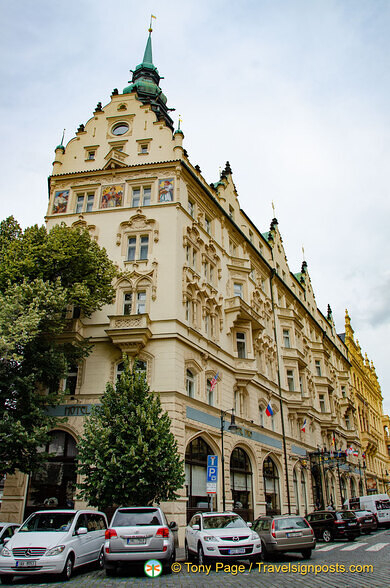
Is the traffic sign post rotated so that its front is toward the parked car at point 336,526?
no

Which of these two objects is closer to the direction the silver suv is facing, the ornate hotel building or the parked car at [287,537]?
the ornate hotel building

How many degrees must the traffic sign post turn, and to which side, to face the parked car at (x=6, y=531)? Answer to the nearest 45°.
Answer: approximately 45° to its right

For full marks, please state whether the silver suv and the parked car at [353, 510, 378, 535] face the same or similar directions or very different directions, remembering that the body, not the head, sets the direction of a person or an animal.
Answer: same or similar directions

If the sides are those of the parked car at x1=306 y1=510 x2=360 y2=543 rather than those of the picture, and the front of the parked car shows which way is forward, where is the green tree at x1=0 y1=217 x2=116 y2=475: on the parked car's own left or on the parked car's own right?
on the parked car's own left

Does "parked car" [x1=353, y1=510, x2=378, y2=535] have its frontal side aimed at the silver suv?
no

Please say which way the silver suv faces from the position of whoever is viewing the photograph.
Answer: facing away from the viewer

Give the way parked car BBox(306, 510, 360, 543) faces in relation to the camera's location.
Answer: facing away from the viewer and to the left of the viewer

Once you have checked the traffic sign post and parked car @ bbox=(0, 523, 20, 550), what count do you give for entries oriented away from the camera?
0

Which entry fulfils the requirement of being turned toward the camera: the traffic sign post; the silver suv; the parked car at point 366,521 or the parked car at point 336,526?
the traffic sign post

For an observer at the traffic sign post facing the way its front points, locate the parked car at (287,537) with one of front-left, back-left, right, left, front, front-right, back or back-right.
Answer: front-left

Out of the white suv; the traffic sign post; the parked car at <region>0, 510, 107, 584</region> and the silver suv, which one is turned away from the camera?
the silver suv

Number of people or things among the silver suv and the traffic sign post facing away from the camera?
1

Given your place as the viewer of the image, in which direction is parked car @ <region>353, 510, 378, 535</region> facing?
facing away from the viewer and to the left of the viewer

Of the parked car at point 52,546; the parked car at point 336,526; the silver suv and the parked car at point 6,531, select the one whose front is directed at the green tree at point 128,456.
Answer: the silver suv

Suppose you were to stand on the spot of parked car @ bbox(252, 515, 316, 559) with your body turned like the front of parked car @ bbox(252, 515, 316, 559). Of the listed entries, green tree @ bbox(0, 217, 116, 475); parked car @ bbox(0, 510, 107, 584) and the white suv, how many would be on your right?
0

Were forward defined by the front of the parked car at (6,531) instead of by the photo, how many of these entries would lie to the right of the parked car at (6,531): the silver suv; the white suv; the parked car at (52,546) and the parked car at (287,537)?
0

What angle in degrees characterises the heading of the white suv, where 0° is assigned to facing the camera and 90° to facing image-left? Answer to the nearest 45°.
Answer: approximately 315°

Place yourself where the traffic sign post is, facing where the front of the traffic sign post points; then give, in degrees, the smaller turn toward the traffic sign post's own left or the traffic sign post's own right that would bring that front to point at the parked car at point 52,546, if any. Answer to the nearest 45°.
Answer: approximately 45° to the traffic sign post's own right
